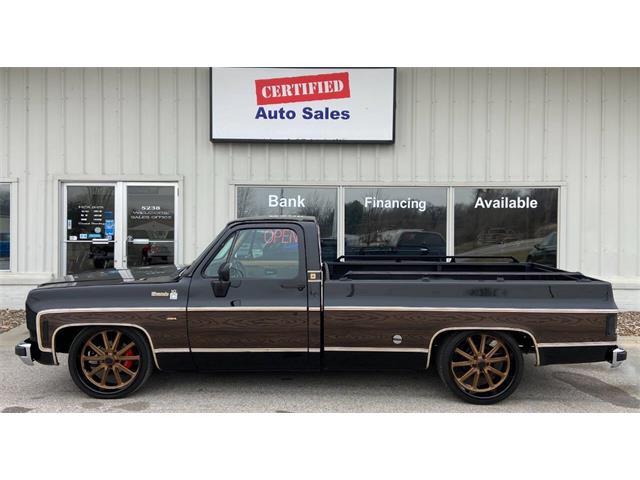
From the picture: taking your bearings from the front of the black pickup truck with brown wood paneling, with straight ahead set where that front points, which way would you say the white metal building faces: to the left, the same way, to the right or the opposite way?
to the left

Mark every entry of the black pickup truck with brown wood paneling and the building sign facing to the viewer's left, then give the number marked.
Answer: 1

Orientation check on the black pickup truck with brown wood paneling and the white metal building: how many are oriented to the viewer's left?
1

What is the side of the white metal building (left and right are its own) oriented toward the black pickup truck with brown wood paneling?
front

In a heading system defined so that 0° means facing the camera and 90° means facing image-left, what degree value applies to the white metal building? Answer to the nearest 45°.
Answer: approximately 0°

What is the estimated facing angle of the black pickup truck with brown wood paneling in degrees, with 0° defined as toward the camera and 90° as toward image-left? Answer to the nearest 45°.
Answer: approximately 90°

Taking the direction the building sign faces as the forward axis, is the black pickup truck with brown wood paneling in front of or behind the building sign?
in front

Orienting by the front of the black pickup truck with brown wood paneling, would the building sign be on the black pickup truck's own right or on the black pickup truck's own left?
on the black pickup truck's own right

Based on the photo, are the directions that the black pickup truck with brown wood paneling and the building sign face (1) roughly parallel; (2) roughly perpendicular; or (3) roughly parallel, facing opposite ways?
roughly perpendicular
